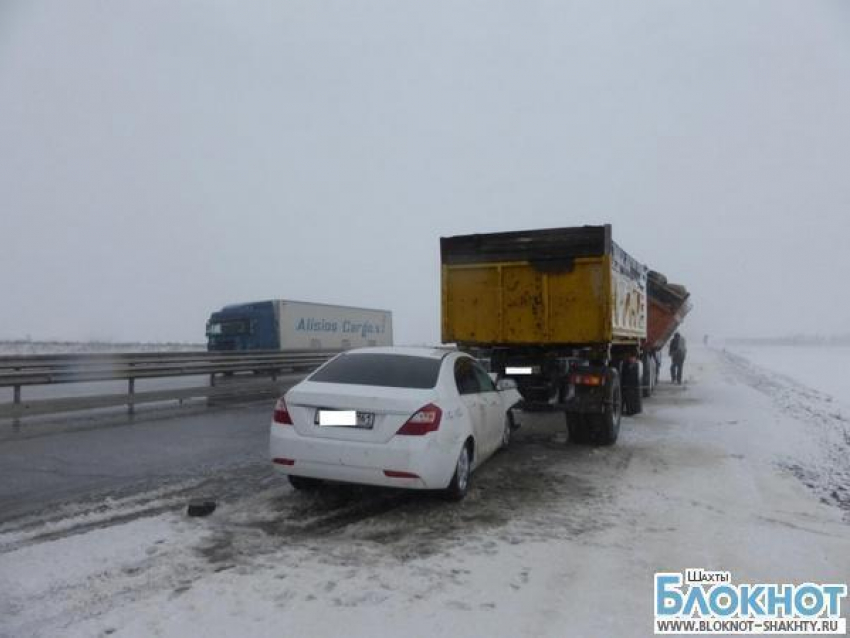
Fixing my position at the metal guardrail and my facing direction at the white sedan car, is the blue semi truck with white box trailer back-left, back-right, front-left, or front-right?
back-left

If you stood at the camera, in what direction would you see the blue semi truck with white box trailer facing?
facing the viewer and to the left of the viewer

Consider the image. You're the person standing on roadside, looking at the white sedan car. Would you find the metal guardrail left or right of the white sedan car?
right

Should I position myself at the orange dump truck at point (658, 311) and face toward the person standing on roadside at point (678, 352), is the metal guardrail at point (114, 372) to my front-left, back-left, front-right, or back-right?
back-left

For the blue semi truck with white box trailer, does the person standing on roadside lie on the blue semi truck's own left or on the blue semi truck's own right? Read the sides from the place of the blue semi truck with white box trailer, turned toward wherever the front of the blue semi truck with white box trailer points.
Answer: on the blue semi truck's own left

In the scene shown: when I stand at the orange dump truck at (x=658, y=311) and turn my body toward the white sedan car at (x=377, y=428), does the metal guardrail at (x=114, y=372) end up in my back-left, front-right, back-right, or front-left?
front-right

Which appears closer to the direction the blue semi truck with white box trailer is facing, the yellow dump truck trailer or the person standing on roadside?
the yellow dump truck trailer

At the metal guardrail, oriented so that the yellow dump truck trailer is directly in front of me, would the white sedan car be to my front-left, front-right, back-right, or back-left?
front-right

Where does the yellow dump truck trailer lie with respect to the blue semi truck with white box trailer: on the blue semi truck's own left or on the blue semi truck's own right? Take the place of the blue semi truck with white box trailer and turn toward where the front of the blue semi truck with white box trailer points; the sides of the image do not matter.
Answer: on the blue semi truck's own left

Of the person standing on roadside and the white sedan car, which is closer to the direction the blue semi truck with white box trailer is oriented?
the white sedan car

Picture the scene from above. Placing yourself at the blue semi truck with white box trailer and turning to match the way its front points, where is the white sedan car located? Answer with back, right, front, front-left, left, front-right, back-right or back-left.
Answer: front-left

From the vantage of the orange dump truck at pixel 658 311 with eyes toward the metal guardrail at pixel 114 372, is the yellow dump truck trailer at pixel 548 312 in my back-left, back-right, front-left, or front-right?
front-left

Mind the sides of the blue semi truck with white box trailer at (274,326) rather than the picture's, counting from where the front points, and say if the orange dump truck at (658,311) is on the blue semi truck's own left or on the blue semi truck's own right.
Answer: on the blue semi truck's own left
